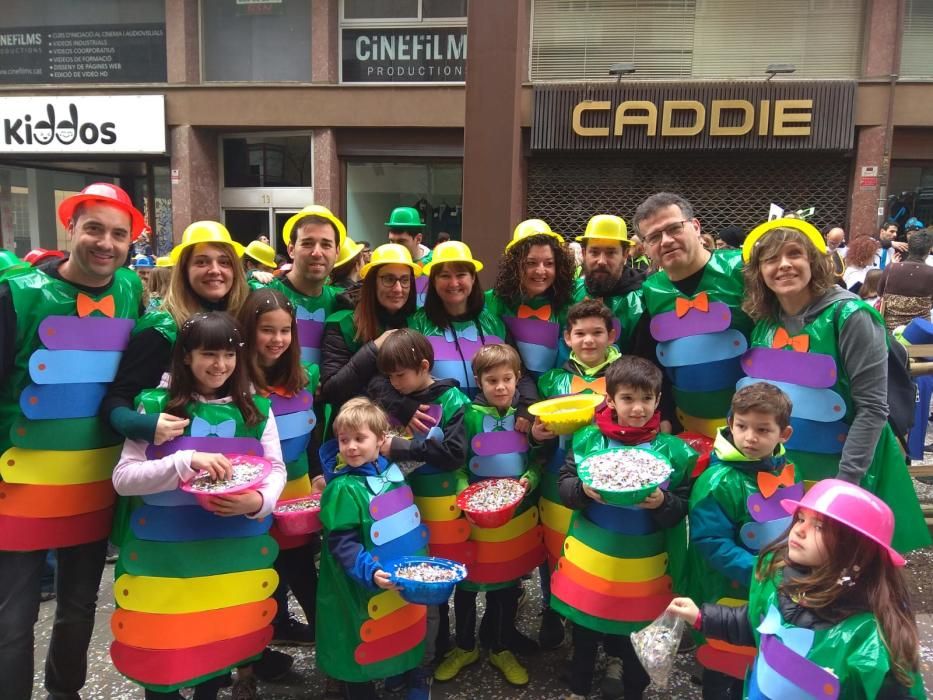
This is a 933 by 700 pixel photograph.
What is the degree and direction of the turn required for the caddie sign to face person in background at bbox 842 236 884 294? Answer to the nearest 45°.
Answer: approximately 45° to its left

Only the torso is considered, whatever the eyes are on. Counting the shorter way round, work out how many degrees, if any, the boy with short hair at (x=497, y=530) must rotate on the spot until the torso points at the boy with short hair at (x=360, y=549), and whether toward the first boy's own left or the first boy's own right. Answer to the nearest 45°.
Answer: approximately 45° to the first boy's own right

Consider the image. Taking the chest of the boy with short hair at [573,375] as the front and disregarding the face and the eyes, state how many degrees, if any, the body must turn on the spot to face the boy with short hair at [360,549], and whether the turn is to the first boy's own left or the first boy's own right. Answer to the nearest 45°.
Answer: approximately 45° to the first boy's own right

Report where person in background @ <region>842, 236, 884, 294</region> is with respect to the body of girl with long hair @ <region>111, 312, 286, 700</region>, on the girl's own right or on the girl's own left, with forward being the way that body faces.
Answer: on the girl's own left

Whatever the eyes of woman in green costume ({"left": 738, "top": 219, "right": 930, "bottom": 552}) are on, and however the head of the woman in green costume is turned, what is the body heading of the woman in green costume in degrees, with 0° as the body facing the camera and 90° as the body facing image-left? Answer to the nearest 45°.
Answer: approximately 45°

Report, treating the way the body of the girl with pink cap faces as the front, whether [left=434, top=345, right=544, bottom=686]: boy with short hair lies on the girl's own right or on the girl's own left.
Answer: on the girl's own right

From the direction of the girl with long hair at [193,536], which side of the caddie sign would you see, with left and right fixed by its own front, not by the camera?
front
